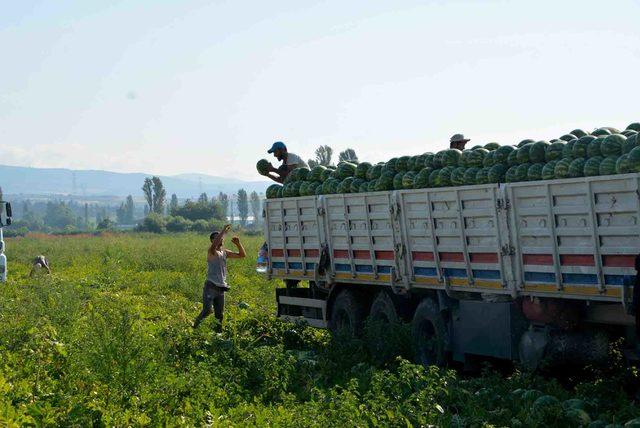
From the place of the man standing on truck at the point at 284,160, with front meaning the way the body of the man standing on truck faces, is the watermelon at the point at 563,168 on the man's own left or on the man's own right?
on the man's own left

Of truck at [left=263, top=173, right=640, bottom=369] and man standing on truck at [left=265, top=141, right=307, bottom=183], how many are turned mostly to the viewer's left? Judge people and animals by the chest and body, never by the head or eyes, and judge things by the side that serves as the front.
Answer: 1

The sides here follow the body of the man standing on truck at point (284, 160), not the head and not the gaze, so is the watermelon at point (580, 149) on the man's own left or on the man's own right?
on the man's own left

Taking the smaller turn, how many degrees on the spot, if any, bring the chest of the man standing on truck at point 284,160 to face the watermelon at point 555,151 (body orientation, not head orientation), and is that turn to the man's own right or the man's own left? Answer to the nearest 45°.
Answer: approximately 135° to the man's own left

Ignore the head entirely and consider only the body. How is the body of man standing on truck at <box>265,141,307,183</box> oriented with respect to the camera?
to the viewer's left

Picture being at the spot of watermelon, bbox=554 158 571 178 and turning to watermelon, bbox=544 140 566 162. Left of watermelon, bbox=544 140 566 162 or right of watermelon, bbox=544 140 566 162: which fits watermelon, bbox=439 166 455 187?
left

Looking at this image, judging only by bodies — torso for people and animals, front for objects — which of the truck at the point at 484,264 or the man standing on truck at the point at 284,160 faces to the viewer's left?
the man standing on truck

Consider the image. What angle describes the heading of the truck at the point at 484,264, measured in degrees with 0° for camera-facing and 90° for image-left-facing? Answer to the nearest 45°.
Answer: approximately 315°

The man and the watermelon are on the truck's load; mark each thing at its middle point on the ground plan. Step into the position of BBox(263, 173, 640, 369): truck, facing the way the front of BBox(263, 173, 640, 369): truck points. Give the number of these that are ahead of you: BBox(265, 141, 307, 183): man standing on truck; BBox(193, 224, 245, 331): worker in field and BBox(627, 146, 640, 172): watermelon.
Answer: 1

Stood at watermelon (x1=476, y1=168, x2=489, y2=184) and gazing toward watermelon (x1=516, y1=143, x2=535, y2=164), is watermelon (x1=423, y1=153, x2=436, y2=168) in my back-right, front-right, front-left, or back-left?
back-left
